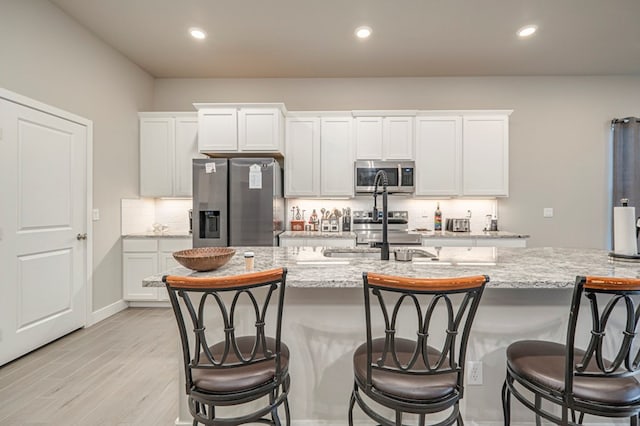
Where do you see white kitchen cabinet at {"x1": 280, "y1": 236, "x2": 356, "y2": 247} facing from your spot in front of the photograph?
facing the viewer

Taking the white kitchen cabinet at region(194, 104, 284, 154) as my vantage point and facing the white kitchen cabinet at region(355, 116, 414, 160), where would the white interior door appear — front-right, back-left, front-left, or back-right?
back-right

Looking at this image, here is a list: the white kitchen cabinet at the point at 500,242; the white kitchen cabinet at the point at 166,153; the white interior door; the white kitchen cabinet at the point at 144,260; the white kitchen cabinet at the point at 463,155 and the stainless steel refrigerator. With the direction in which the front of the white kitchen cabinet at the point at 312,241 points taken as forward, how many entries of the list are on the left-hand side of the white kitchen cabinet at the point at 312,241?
2

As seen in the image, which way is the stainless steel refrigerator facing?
toward the camera

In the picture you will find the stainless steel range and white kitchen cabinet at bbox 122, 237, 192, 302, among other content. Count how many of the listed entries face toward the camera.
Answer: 2

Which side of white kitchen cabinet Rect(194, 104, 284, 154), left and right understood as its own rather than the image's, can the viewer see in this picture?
front

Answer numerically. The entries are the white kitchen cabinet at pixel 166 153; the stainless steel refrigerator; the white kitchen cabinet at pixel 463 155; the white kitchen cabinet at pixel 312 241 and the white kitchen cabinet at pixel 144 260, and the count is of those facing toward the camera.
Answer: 5

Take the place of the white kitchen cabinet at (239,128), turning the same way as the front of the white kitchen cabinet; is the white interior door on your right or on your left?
on your right

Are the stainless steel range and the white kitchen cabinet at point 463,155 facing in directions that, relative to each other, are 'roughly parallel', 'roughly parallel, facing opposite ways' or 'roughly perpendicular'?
roughly parallel

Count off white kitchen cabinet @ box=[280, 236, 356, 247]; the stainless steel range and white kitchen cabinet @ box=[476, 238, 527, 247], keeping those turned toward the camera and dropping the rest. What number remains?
3

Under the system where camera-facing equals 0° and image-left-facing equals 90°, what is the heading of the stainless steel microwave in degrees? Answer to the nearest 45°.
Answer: approximately 0°

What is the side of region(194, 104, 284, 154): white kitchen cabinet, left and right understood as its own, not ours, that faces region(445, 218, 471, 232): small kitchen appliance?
left
